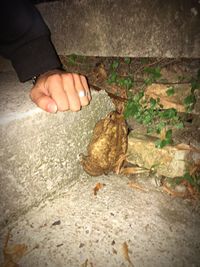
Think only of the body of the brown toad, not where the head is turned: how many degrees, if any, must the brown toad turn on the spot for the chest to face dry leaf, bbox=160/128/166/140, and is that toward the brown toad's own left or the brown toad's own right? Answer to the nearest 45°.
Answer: approximately 90° to the brown toad's own right

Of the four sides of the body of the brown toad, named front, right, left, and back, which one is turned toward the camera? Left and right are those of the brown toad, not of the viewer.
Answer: back

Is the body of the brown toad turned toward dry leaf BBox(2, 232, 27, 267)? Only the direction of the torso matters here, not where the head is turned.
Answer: no

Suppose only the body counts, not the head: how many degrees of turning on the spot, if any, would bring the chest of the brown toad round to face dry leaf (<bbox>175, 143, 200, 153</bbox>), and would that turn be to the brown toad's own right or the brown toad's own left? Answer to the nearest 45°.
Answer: approximately 90° to the brown toad's own right

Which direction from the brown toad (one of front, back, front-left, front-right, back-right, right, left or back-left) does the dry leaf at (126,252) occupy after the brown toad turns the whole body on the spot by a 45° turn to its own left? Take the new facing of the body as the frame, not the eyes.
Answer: back-left

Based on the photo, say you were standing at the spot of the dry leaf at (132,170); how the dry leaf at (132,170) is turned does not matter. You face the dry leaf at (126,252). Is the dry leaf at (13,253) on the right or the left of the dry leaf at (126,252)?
right
